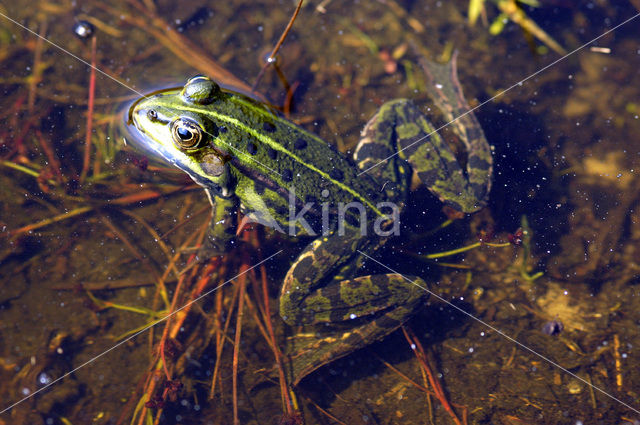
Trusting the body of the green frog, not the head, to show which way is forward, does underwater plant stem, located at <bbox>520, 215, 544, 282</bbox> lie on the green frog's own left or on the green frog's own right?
on the green frog's own right

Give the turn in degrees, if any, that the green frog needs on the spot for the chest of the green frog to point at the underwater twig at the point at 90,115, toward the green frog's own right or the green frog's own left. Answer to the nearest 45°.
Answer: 0° — it already faces it

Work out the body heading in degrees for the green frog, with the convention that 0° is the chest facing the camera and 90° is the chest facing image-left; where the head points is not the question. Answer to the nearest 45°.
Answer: approximately 135°
